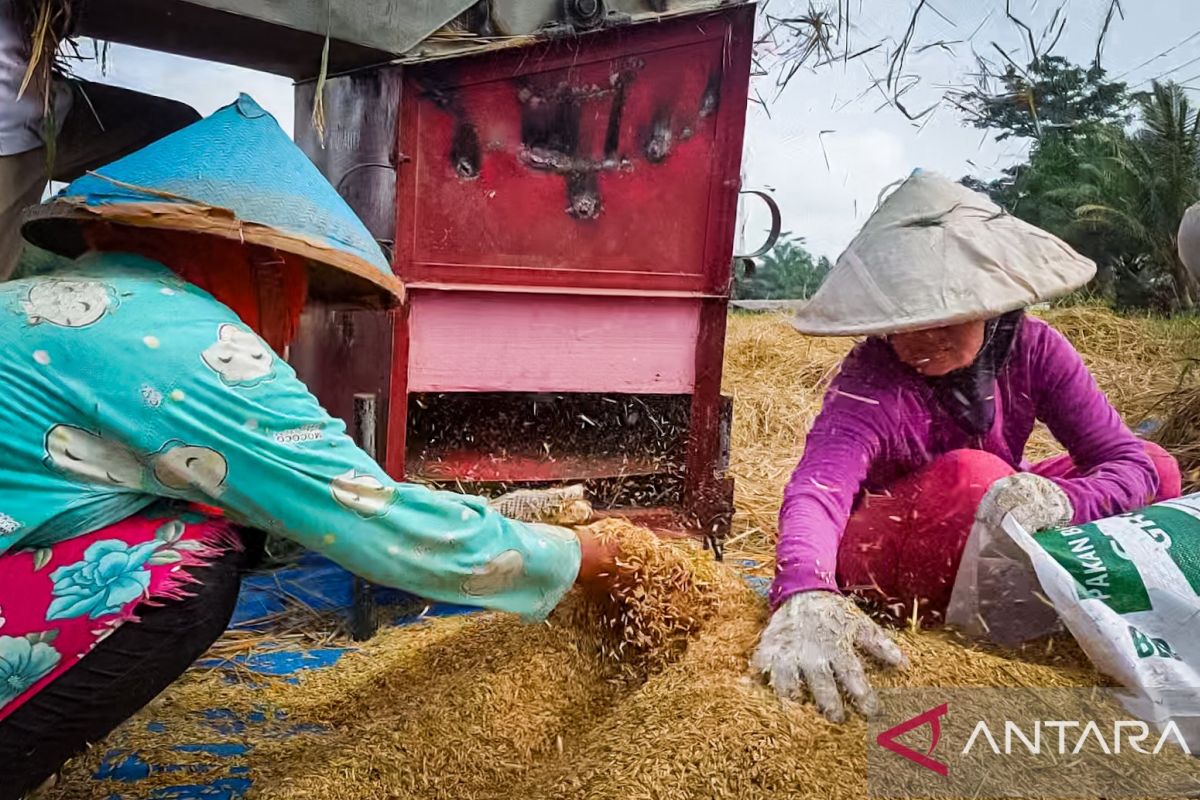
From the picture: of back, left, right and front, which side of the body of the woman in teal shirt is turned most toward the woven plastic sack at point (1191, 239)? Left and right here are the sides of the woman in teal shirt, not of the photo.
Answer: front

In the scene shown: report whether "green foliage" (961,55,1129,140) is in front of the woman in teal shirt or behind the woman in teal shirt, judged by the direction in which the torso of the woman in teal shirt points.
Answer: in front

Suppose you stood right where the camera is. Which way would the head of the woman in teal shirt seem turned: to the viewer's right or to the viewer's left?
to the viewer's right

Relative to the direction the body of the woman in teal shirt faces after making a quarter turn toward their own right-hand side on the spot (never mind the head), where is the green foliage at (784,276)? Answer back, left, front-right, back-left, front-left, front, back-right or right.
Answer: back-left

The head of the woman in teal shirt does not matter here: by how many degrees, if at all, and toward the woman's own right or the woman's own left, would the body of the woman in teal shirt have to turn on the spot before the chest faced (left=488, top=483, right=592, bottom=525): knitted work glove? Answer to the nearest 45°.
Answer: approximately 45° to the woman's own left

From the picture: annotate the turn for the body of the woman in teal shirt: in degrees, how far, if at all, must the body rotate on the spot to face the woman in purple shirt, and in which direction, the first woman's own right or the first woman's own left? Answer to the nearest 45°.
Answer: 0° — they already face them

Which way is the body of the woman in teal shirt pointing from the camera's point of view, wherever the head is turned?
to the viewer's right

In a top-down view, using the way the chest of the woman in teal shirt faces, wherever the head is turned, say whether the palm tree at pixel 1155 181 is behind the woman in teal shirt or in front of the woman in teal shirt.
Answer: in front
